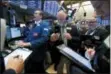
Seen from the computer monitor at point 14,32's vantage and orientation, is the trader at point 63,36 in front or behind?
in front

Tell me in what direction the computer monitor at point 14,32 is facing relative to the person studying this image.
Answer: facing the viewer and to the right of the viewer

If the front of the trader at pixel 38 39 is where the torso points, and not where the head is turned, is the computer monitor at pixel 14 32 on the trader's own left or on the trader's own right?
on the trader's own right

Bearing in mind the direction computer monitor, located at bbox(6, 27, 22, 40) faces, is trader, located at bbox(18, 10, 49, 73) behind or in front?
in front

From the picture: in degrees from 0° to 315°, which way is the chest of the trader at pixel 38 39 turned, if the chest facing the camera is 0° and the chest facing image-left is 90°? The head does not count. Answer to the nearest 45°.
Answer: approximately 45°

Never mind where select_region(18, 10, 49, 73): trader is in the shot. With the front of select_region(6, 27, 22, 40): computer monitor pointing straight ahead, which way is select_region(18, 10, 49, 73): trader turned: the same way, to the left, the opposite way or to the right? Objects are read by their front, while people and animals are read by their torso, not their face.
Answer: to the right

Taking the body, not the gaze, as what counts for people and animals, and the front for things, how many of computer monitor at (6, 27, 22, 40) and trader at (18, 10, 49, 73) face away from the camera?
0
